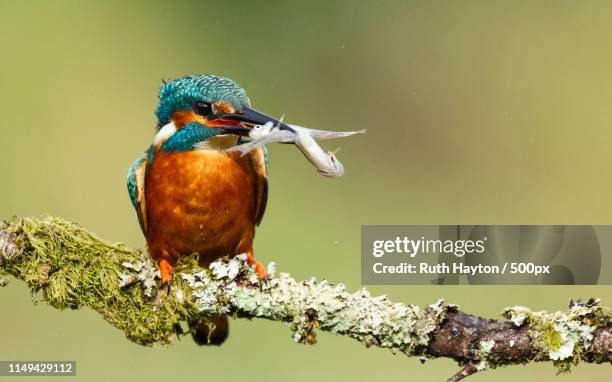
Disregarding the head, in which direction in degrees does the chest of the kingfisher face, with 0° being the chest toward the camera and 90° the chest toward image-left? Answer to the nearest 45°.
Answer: approximately 0°
